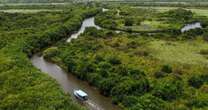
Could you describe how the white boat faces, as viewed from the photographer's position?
facing away from the viewer and to the left of the viewer

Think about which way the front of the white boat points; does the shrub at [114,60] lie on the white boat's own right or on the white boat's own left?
on the white boat's own right

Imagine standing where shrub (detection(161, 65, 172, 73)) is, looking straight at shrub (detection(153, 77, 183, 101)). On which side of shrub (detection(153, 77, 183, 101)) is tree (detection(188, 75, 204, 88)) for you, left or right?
left

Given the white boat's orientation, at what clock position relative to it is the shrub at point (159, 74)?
The shrub is roughly at 4 o'clock from the white boat.

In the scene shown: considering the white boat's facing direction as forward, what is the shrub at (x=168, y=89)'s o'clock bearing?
The shrub is roughly at 5 o'clock from the white boat.

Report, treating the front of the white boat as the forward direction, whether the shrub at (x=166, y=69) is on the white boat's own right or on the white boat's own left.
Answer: on the white boat's own right

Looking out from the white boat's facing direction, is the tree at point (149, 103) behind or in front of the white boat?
behind

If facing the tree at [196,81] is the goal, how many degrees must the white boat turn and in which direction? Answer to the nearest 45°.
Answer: approximately 135° to its right

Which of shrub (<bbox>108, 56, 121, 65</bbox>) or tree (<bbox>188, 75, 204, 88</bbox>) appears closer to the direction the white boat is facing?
the shrub
